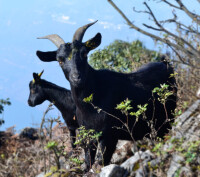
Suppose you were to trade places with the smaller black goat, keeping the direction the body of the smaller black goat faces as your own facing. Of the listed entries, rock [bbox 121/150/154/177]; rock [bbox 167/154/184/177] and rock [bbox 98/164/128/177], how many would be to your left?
3

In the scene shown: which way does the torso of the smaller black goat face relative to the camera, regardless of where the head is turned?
to the viewer's left

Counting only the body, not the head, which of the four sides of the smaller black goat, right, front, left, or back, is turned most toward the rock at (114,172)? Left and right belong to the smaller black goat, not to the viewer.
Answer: left

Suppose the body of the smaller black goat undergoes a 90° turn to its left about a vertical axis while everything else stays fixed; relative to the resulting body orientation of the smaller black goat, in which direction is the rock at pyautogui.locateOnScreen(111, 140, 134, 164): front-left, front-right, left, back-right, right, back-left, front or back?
front-left

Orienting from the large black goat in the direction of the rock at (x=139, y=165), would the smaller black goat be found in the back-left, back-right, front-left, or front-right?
back-right

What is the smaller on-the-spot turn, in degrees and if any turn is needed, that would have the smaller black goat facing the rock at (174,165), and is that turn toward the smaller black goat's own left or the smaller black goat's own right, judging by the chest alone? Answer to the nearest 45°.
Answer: approximately 90° to the smaller black goat's own left

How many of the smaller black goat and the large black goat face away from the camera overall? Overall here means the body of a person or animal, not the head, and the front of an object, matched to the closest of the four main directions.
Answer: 0

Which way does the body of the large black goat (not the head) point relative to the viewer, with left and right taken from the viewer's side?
facing the viewer and to the left of the viewer

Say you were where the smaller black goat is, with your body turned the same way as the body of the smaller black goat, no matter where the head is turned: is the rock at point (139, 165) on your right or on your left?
on your left
